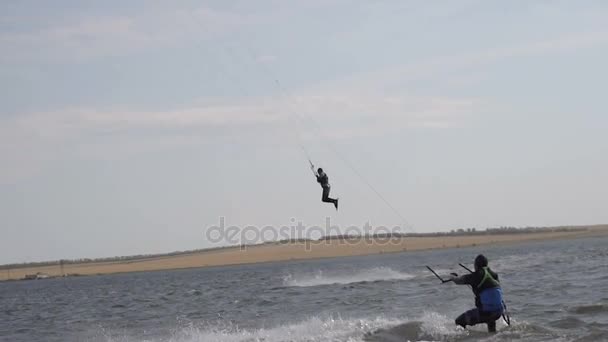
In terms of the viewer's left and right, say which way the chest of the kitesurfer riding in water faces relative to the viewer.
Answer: facing away from the viewer and to the left of the viewer

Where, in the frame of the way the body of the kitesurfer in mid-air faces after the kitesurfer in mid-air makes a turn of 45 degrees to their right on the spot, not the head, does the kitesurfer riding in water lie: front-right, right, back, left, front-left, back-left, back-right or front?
back

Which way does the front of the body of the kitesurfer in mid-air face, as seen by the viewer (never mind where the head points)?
to the viewer's left
